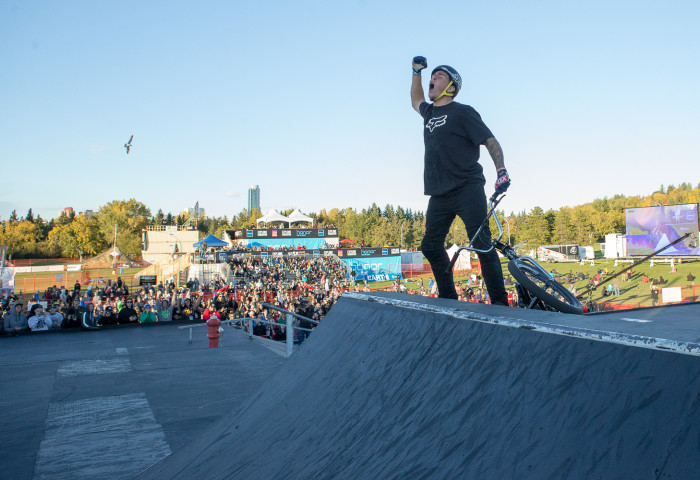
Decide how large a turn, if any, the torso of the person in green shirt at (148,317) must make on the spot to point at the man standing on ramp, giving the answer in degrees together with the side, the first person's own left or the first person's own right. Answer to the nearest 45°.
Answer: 0° — they already face them

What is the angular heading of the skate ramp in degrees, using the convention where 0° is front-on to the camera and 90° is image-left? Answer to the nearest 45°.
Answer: approximately 45°

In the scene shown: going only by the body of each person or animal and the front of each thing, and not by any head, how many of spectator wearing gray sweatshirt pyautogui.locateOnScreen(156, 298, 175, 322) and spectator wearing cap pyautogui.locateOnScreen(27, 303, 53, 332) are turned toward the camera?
2

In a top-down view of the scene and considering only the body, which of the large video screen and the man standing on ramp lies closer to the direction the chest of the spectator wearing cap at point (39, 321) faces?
the man standing on ramp

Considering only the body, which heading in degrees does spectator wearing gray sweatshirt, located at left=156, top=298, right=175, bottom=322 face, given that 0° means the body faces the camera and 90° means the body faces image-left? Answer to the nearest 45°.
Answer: approximately 0°

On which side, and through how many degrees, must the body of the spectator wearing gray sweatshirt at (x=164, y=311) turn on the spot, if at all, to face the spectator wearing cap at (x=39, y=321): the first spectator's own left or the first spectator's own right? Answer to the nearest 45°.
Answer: approximately 45° to the first spectator's own right

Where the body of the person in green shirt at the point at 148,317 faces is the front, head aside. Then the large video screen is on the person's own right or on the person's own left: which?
on the person's own left

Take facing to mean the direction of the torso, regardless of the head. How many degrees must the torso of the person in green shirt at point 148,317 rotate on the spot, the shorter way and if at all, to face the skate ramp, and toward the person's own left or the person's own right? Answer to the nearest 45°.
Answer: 0° — they already face it

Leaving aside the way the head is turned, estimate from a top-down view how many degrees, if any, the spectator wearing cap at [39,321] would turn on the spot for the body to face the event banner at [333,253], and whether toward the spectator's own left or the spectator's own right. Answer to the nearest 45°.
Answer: approximately 135° to the spectator's own left
